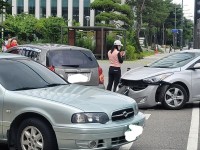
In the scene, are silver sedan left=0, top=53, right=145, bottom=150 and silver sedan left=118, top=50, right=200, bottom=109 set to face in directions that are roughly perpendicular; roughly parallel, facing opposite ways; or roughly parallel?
roughly perpendicular

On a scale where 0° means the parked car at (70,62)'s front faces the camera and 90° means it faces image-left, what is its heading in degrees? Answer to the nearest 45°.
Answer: approximately 135°

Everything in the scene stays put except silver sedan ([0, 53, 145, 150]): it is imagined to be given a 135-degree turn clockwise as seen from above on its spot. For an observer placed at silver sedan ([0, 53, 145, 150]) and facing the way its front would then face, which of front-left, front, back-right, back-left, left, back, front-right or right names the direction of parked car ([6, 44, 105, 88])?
right

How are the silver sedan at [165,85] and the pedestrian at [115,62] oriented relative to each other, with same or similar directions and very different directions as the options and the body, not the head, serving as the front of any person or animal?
very different directions

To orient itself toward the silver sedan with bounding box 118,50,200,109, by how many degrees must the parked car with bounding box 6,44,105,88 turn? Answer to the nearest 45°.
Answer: approximately 135° to its right

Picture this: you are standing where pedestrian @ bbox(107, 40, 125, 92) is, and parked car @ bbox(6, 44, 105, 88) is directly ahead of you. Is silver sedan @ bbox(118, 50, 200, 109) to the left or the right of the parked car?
left

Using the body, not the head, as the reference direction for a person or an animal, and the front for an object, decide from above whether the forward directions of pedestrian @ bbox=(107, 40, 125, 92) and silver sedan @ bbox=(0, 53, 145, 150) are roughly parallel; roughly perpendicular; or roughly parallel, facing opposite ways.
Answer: roughly perpendicular

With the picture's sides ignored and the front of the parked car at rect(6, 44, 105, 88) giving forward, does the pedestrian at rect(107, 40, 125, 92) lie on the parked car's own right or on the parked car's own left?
on the parked car's own right

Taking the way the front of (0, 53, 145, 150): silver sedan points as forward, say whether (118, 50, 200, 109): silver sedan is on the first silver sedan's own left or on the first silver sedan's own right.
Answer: on the first silver sedan's own left

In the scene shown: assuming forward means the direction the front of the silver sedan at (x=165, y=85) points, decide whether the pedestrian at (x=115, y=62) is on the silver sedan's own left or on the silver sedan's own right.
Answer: on the silver sedan's own right
